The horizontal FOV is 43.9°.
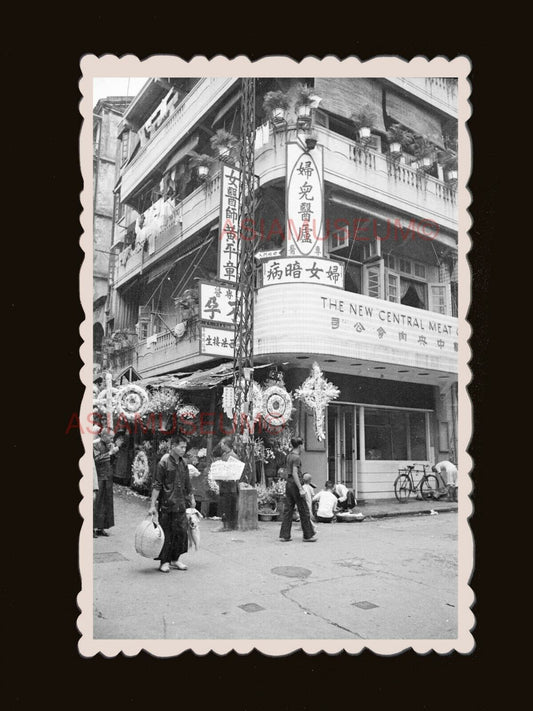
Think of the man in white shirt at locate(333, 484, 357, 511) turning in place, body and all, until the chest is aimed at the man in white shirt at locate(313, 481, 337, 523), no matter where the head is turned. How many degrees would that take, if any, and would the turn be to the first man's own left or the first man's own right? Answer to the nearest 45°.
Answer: approximately 45° to the first man's own left

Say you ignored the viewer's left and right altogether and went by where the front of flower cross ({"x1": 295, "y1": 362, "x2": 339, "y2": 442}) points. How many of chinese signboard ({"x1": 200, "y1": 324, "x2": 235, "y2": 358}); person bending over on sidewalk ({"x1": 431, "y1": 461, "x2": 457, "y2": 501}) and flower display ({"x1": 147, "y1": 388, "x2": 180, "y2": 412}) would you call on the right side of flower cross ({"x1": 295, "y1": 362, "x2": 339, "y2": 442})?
2

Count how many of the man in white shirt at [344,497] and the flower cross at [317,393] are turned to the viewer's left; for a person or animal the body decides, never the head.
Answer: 1

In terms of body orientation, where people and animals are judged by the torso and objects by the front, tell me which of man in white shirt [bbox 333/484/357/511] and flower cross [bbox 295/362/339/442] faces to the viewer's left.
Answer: the man in white shirt

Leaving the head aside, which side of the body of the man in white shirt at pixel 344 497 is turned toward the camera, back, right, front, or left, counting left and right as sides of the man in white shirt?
left
